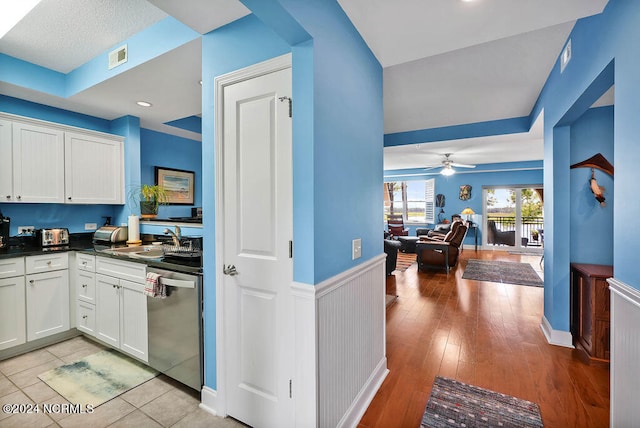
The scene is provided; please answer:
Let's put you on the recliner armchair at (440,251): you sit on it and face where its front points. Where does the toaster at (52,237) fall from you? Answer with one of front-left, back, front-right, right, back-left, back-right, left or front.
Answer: front-left

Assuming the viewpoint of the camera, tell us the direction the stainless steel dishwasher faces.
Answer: facing the viewer and to the left of the viewer

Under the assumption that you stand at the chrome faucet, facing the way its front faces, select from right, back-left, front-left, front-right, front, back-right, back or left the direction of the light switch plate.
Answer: left

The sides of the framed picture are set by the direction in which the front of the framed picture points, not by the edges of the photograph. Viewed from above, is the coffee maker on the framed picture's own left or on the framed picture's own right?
on the framed picture's own right

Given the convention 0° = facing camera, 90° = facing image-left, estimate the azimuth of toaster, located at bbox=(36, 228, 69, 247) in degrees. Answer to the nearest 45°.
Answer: approximately 0°

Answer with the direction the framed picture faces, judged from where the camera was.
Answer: facing the viewer and to the right of the viewer

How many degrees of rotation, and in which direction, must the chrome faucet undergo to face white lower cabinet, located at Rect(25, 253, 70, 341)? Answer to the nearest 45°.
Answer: approximately 90° to its right

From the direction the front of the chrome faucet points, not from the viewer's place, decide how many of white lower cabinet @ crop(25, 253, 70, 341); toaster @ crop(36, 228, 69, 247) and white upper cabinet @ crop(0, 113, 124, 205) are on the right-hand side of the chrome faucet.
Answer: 3

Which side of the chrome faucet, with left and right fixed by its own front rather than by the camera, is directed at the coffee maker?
right

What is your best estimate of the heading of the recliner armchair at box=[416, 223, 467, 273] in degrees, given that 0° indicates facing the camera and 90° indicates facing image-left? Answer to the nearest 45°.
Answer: approximately 90°

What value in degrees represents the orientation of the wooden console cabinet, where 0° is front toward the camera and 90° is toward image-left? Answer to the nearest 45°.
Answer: approximately 90°
